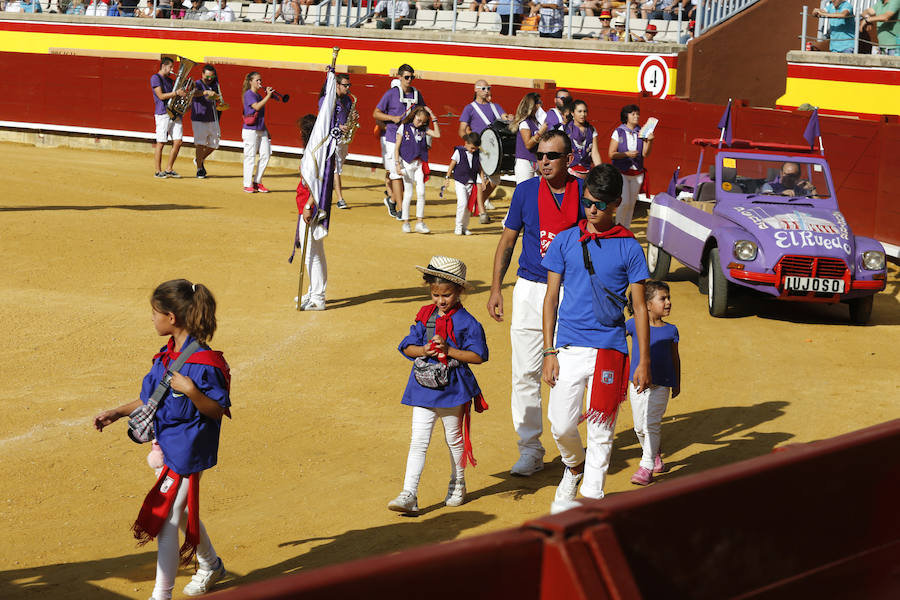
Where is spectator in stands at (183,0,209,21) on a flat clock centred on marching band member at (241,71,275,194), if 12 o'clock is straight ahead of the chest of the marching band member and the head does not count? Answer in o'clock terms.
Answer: The spectator in stands is roughly at 9 o'clock from the marching band member.

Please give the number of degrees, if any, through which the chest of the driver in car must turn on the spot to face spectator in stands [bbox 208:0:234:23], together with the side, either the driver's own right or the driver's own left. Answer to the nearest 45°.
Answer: approximately 135° to the driver's own right

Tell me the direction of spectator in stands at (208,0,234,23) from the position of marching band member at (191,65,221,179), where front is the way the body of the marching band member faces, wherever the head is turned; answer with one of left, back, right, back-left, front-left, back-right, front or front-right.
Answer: back-left

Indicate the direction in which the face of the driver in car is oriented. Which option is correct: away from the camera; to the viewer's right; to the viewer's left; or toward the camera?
toward the camera

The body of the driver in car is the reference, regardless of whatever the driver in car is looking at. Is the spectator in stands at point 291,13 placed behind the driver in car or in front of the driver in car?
behind

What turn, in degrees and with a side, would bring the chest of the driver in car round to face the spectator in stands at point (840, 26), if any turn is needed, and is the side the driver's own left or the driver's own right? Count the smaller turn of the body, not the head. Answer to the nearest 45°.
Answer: approximately 180°

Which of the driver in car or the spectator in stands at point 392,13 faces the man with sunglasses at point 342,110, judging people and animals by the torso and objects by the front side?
the spectator in stands

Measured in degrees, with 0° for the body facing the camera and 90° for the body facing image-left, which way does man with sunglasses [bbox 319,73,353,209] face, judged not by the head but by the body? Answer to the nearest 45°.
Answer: approximately 315°

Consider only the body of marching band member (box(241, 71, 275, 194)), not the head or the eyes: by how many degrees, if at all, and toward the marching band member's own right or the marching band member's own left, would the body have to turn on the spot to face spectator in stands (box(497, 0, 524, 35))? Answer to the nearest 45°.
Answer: approximately 45° to the marching band member's own left

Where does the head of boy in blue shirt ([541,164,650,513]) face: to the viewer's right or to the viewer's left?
to the viewer's left

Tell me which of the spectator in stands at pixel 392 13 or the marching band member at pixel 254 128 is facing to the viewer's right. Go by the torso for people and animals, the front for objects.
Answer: the marching band member

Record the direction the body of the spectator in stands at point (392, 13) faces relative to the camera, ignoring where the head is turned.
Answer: toward the camera

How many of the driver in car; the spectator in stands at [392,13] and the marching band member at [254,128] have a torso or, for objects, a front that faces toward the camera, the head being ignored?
2
